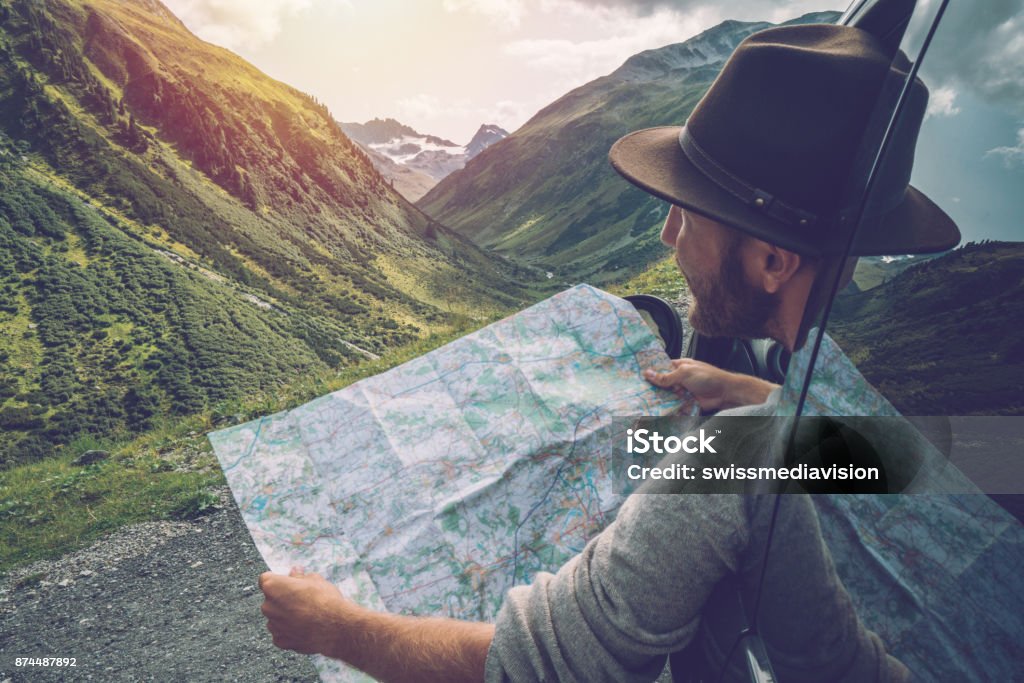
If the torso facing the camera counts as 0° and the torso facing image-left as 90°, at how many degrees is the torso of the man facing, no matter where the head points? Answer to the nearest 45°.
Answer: approximately 135°

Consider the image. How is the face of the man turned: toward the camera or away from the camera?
away from the camera

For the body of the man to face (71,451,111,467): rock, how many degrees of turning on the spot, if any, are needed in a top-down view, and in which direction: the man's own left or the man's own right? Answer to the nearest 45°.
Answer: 0° — they already face it

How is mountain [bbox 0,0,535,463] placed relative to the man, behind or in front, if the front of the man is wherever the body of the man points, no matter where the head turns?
in front
